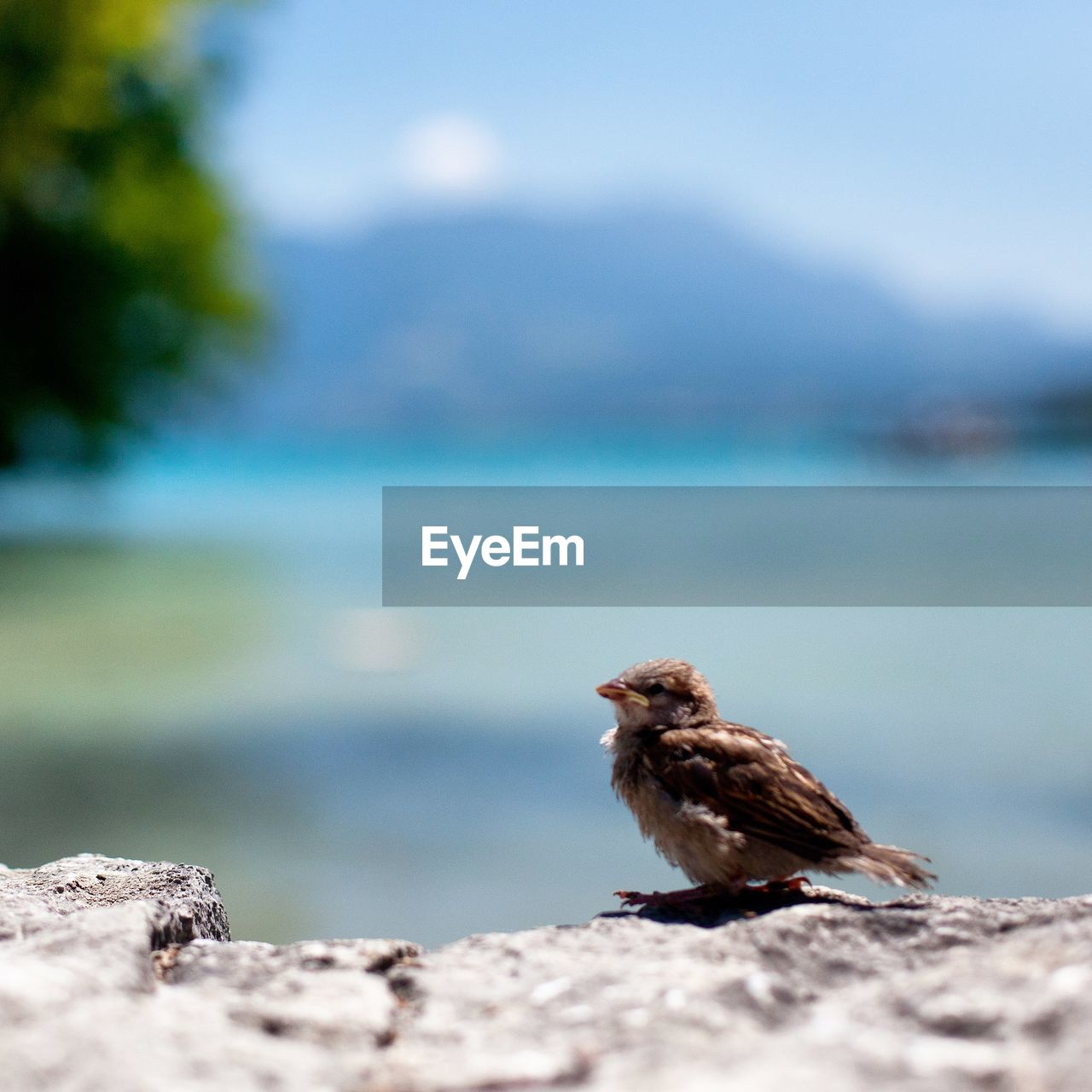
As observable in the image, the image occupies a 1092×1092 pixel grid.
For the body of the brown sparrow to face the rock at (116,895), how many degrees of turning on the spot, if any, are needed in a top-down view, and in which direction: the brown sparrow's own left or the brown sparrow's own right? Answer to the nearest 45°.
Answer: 0° — it already faces it

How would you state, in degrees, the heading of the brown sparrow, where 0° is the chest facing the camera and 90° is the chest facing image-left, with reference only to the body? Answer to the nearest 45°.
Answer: approximately 90°
